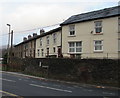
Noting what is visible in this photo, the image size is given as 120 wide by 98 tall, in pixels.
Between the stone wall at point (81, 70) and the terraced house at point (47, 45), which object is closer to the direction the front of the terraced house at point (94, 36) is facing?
the stone wall

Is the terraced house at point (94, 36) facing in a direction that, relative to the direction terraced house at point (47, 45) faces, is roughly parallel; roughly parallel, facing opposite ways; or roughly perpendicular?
roughly parallel

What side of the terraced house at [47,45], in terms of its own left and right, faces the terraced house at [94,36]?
left

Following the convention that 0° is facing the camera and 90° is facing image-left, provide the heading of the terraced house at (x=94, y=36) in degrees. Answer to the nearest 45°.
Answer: approximately 45°

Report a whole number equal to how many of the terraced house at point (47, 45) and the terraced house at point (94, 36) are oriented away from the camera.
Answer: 0

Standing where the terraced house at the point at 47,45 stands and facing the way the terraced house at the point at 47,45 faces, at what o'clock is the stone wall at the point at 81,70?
The stone wall is roughly at 10 o'clock from the terraced house.

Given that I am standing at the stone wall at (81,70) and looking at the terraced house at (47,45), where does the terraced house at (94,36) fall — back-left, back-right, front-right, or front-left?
front-right

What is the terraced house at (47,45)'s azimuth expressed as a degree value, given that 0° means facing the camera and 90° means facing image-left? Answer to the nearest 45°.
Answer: approximately 45°

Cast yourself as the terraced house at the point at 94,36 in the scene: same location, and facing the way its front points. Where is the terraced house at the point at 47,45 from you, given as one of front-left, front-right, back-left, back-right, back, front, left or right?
right
